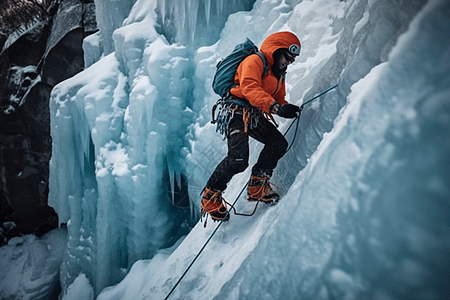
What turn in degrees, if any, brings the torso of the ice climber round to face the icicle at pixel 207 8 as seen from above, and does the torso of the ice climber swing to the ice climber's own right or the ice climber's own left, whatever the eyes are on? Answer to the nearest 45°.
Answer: approximately 90° to the ice climber's own left

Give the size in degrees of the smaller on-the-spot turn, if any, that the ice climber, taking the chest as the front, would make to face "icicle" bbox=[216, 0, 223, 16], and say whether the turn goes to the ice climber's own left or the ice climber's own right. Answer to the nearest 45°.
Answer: approximately 90° to the ice climber's own left

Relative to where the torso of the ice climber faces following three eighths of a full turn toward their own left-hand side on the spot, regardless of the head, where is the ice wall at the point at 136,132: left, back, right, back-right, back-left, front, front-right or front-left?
front

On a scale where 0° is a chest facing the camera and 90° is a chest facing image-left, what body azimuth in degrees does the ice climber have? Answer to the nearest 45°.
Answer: approximately 270°

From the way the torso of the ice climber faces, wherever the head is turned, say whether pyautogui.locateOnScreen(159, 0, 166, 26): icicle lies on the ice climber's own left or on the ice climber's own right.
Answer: on the ice climber's own left
